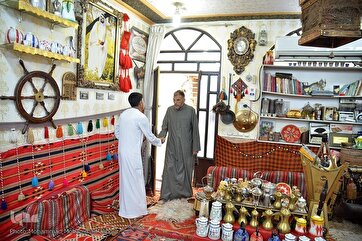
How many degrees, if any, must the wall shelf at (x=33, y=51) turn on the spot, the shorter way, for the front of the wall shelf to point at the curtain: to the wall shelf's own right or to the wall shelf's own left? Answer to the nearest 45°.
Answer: approximately 90° to the wall shelf's own left

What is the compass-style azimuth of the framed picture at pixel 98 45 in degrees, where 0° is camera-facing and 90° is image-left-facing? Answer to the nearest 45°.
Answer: approximately 315°

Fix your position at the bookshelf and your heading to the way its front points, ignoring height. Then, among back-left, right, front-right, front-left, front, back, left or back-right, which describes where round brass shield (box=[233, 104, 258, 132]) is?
right

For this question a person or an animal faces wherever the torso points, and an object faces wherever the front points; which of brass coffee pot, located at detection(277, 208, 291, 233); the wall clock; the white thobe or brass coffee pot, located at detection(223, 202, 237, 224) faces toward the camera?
the wall clock

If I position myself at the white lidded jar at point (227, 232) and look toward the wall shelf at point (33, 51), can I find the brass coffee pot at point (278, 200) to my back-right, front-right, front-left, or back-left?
back-right

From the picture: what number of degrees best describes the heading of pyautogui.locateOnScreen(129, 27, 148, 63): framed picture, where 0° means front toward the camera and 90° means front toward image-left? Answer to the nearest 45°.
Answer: approximately 315°

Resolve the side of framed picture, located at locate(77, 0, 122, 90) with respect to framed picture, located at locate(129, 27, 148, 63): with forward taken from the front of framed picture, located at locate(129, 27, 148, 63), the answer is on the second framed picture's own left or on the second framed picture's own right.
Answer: on the second framed picture's own right

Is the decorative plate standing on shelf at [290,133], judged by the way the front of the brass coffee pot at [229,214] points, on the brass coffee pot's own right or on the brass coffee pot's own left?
on the brass coffee pot's own left

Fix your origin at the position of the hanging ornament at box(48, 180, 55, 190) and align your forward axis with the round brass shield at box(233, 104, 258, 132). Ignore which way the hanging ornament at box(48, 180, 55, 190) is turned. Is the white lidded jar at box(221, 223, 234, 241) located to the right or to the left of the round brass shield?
right
